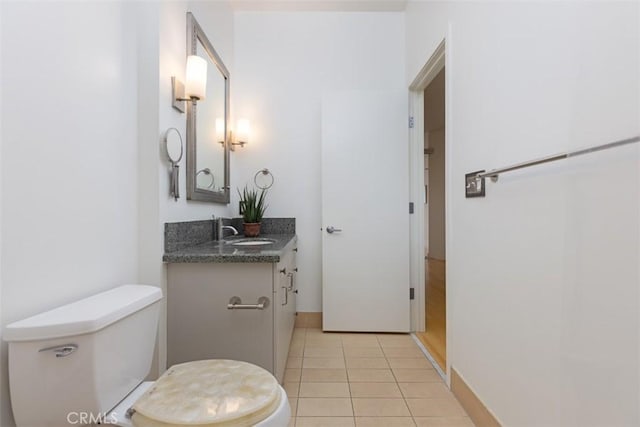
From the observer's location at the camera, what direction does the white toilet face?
facing the viewer and to the right of the viewer

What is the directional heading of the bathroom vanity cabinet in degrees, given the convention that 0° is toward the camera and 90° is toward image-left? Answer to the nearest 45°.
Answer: approximately 270°

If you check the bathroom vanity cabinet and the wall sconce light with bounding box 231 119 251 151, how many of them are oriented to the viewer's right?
2

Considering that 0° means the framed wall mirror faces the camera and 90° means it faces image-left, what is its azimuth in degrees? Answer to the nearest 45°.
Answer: approximately 270°

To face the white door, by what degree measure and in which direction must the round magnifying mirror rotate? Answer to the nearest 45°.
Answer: approximately 45° to its left

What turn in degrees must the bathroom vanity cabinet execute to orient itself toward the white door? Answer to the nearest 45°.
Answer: approximately 45° to its left

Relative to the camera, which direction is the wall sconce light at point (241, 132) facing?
to the viewer's right

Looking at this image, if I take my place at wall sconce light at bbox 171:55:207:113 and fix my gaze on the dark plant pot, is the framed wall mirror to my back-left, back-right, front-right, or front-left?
front-left

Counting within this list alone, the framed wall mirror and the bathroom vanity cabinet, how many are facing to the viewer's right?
2
